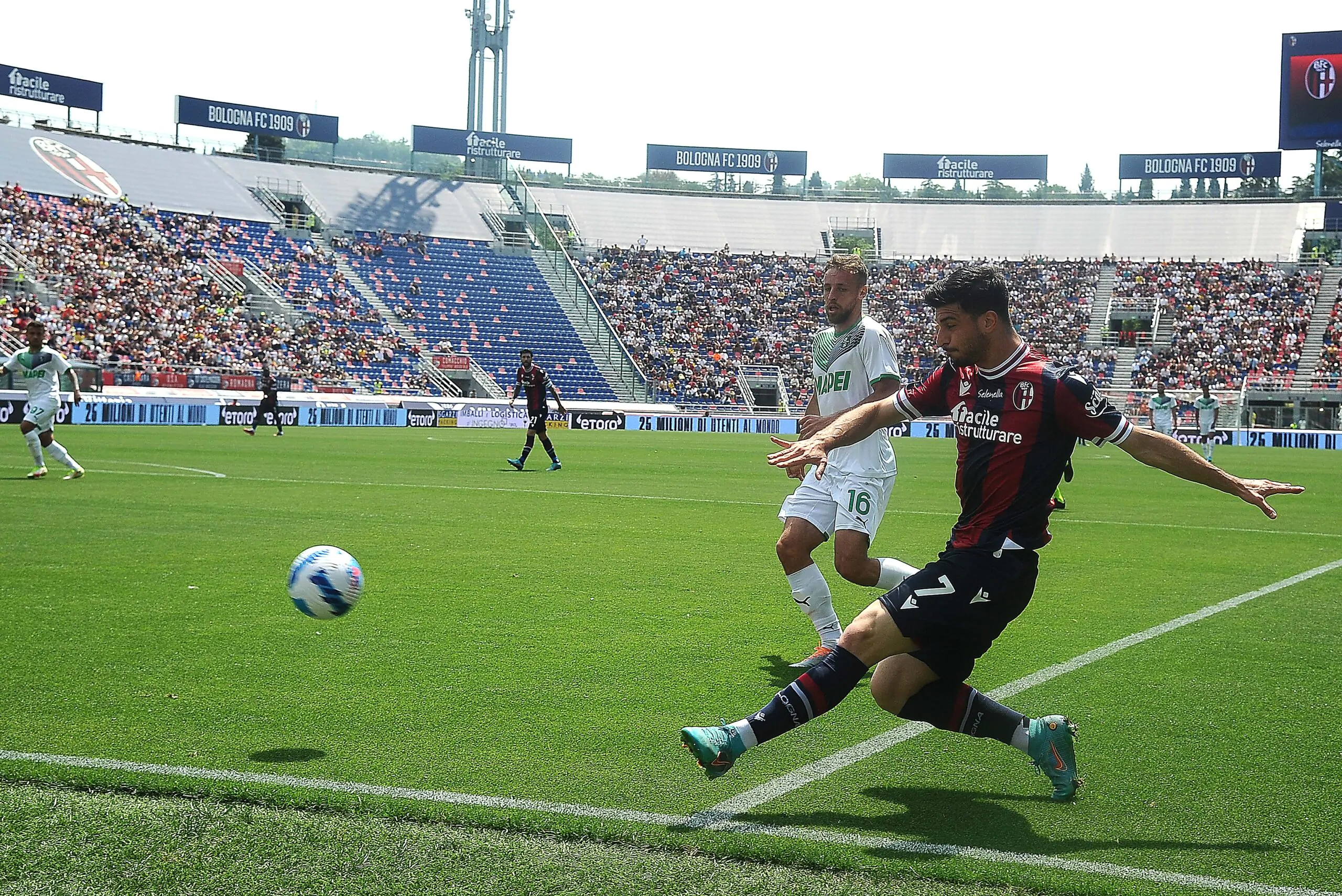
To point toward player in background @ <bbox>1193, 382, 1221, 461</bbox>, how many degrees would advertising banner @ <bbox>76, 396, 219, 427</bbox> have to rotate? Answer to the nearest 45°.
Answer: approximately 45° to its left

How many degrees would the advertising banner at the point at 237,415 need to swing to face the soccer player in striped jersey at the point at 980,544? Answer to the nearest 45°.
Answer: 0° — it already faces them

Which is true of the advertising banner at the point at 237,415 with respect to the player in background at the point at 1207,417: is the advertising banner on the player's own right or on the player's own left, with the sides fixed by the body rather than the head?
on the player's own right

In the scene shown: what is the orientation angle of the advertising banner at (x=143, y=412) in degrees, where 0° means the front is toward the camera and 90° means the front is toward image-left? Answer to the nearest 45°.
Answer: approximately 0°

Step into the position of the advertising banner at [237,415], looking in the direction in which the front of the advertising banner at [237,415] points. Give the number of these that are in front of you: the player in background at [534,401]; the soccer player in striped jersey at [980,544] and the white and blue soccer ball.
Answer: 3

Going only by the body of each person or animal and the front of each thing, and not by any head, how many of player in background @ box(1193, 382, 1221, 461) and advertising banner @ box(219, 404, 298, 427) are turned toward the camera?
2

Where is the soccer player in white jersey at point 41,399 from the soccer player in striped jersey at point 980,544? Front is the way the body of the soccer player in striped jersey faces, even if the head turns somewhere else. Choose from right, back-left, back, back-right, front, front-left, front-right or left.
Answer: right

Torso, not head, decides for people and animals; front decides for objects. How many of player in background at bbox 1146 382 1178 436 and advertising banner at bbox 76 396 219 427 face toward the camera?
2

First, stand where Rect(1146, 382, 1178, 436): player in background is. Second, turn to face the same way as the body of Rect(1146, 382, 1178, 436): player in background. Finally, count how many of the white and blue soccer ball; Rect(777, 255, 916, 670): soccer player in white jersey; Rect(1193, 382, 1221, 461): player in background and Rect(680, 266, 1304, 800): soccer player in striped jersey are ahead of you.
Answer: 3

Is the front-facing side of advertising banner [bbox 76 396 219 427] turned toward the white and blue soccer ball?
yes
